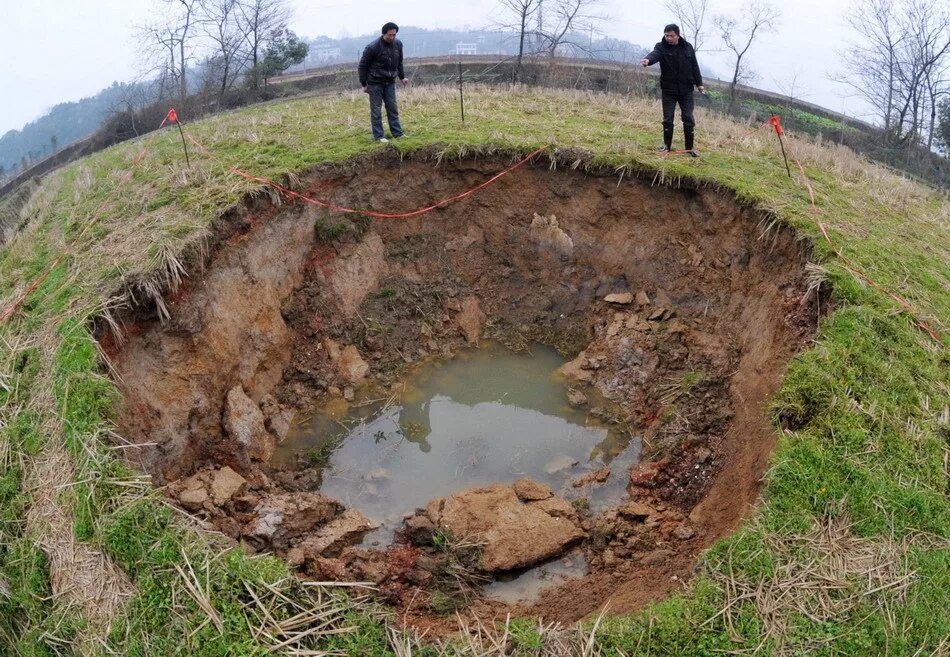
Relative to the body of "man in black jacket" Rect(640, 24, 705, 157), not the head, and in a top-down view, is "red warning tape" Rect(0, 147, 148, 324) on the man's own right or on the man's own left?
on the man's own right

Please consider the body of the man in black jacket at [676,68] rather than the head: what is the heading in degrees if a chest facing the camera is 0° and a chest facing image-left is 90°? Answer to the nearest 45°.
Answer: approximately 0°

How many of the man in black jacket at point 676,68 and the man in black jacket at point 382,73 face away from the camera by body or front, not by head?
0

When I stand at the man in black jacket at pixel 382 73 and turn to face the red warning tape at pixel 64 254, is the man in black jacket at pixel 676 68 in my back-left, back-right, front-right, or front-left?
back-left

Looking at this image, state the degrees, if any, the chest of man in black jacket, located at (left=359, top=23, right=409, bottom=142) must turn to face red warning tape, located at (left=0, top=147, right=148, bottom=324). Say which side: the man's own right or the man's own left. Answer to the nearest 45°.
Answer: approximately 90° to the man's own right

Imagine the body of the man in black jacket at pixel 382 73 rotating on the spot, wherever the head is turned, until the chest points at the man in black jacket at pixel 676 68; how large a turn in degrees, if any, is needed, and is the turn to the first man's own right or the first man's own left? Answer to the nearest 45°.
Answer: approximately 45° to the first man's own left

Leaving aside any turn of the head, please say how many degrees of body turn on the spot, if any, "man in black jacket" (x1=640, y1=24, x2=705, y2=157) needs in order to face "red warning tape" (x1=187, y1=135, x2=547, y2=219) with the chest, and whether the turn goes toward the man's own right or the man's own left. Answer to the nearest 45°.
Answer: approximately 90° to the man's own right
